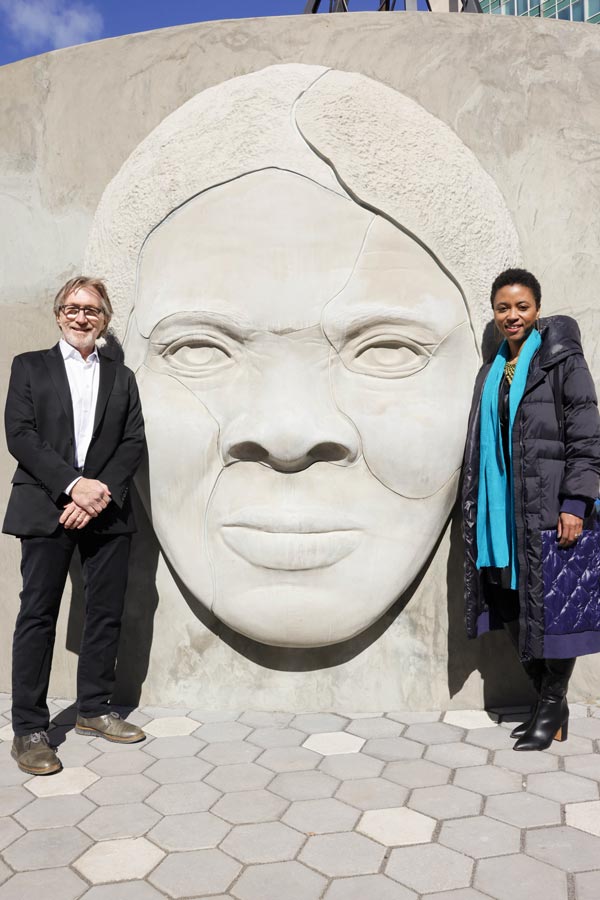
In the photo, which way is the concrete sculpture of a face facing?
toward the camera

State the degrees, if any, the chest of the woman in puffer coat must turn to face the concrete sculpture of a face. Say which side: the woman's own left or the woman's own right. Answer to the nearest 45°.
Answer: approximately 45° to the woman's own right

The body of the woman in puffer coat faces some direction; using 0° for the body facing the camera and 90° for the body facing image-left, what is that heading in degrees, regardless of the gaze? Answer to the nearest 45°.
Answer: approximately 45°

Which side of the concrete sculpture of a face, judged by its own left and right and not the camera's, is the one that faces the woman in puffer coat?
left

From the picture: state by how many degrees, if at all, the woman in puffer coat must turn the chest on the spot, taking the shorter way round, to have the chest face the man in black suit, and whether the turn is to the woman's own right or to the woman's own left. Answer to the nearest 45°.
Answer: approximately 45° to the woman's own right

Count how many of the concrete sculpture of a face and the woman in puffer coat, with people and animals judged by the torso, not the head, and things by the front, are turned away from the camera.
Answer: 0
